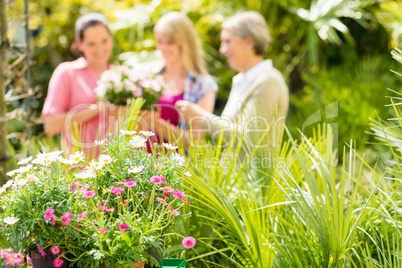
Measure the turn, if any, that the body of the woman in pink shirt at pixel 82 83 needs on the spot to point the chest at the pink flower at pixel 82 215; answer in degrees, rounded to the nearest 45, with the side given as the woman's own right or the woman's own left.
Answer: approximately 45° to the woman's own right

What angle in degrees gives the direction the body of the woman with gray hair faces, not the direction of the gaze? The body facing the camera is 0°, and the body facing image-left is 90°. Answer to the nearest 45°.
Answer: approximately 90°

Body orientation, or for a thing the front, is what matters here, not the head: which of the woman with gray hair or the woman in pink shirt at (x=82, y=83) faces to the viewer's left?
the woman with gray hair

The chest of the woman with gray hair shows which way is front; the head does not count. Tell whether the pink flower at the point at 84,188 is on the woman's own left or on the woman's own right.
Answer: on the woman's own left

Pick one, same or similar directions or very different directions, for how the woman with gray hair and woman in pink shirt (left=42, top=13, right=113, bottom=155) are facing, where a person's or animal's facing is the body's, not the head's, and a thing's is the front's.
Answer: very different directions

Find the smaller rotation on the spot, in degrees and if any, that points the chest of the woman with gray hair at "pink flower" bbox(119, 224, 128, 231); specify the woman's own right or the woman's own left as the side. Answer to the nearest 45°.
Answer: approximately 90° to the woman's own left

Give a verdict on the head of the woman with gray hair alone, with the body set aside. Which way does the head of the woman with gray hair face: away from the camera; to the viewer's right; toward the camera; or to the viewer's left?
to the viewer's left

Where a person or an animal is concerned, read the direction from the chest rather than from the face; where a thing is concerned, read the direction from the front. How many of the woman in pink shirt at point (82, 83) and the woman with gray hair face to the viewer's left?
1
